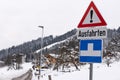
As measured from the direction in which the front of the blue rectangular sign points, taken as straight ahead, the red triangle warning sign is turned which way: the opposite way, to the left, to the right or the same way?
the same way

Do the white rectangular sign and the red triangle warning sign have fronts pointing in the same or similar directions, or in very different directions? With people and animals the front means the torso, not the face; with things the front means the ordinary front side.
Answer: same or similar directions

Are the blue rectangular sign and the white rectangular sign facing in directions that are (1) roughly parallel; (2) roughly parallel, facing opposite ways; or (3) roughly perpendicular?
roughly parallel

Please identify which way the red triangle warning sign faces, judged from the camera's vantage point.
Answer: facing the viewer

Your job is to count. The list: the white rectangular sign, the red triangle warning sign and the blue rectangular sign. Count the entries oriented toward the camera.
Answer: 3
